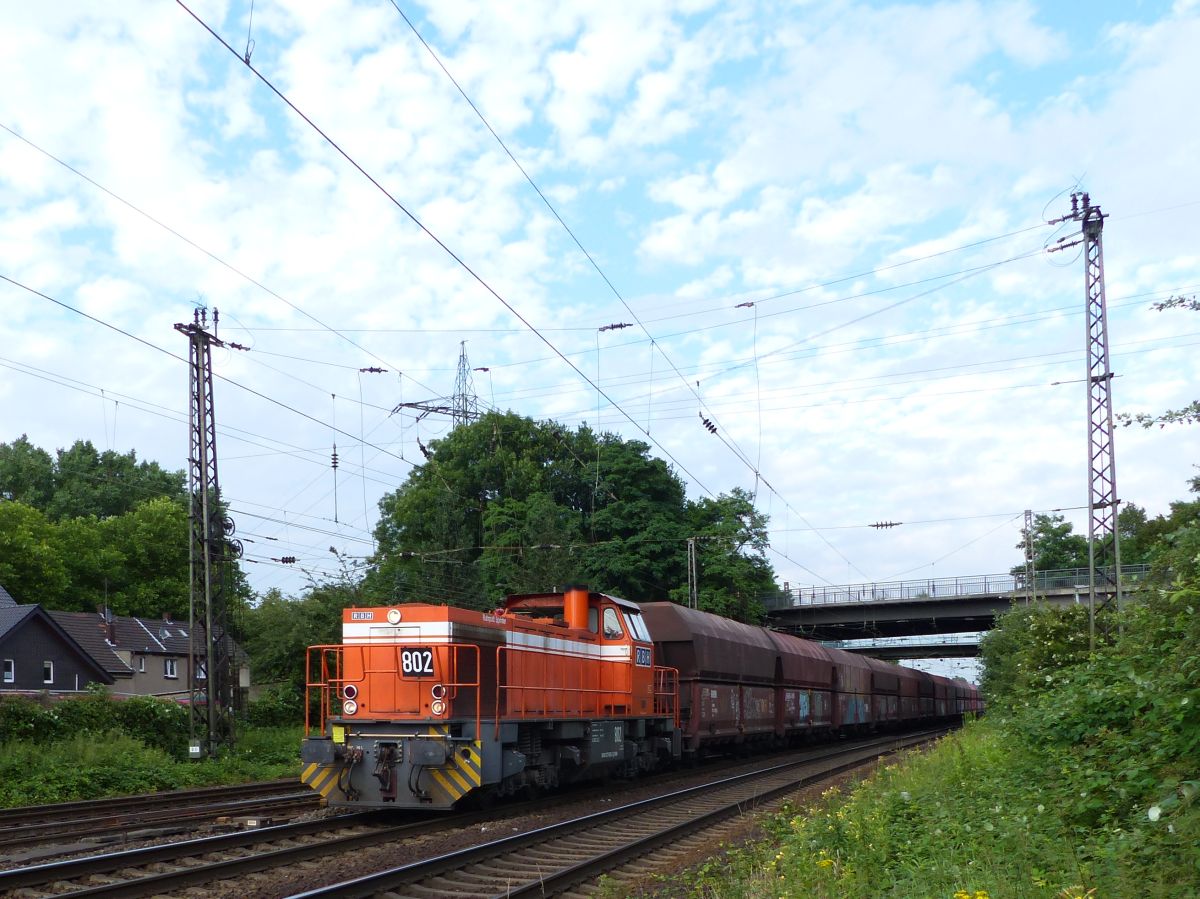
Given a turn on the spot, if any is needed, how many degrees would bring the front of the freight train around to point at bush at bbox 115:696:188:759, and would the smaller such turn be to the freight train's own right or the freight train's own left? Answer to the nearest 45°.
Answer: approximately 90° to the freight train's own right

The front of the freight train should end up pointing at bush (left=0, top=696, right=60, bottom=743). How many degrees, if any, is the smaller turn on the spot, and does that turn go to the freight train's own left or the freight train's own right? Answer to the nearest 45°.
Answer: approximately 90° to the freight train's own right

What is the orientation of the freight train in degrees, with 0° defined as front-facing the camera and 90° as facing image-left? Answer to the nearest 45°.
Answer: approximately 45°

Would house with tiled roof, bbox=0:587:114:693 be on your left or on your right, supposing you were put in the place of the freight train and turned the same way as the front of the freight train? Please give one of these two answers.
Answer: on your right
